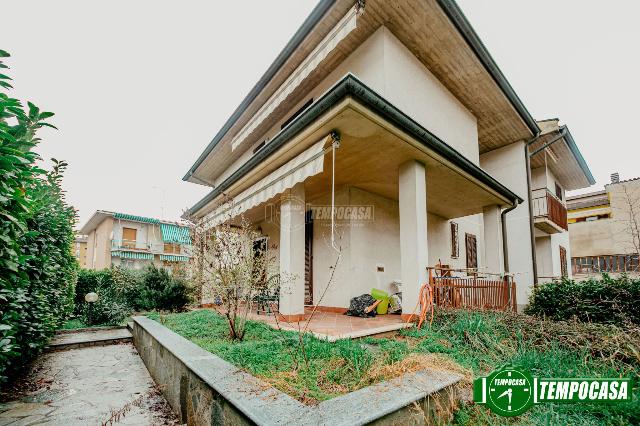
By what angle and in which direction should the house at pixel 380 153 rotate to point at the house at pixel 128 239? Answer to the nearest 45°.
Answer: approximately 90° to its right

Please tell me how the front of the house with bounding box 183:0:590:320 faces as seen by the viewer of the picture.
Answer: facing the viewer and to the left of the viewer

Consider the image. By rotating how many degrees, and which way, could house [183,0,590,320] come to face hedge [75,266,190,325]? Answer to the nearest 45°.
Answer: approximately 45° to its right

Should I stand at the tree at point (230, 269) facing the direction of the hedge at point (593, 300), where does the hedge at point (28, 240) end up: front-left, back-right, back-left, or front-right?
back-right

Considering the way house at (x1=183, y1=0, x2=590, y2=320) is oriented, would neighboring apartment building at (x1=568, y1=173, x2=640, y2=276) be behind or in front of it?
behind
